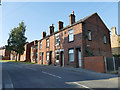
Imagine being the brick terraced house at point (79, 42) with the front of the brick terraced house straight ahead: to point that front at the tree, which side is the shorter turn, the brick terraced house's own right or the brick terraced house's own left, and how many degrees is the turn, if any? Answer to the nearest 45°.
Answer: approximately 90° to the brick terraced house's own right

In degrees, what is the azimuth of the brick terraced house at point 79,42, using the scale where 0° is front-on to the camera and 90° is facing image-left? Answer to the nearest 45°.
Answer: approximately 45°

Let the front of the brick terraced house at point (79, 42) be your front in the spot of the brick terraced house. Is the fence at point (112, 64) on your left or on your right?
on your left
